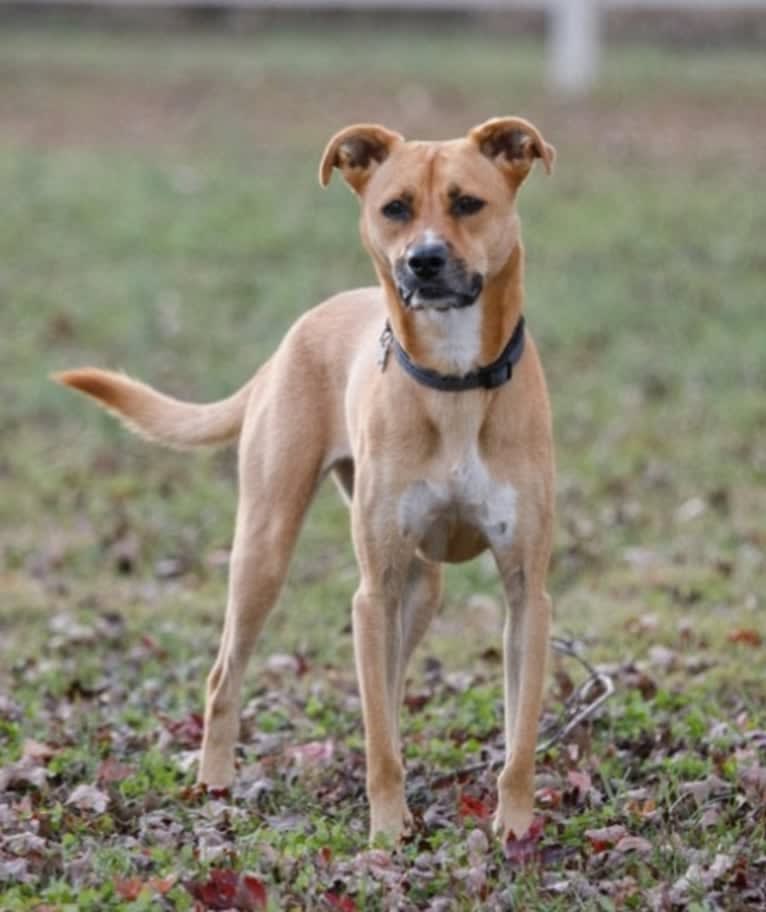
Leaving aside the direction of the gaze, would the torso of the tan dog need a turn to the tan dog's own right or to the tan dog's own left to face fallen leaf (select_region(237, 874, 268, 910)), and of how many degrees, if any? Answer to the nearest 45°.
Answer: approximately 90° to the tan dog's own right

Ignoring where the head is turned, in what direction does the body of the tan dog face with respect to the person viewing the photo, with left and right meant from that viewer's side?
facing the viewer and to the right of the viewer

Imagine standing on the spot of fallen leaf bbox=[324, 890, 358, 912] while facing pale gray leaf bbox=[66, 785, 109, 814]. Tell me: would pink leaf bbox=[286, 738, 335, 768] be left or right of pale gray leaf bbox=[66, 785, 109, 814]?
right

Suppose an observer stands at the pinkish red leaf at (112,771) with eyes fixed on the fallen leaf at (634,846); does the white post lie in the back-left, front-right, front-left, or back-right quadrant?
back-left

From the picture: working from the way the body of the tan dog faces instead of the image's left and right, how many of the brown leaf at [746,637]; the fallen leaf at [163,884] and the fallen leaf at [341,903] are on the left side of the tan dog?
1

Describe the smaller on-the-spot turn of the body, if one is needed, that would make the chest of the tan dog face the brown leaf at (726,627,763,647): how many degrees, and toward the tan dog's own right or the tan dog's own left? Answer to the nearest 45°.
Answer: approximately 90° to the tan dog's own left

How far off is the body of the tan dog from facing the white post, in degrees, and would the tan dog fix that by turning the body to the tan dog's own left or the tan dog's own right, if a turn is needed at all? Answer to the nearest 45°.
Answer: approximately 135° to the tan dog's own left

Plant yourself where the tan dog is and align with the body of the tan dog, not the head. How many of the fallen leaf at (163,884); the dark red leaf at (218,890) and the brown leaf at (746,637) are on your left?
1

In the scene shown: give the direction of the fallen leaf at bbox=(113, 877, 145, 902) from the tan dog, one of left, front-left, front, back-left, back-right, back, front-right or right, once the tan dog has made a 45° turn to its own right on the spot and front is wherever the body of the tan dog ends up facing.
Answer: front-right
